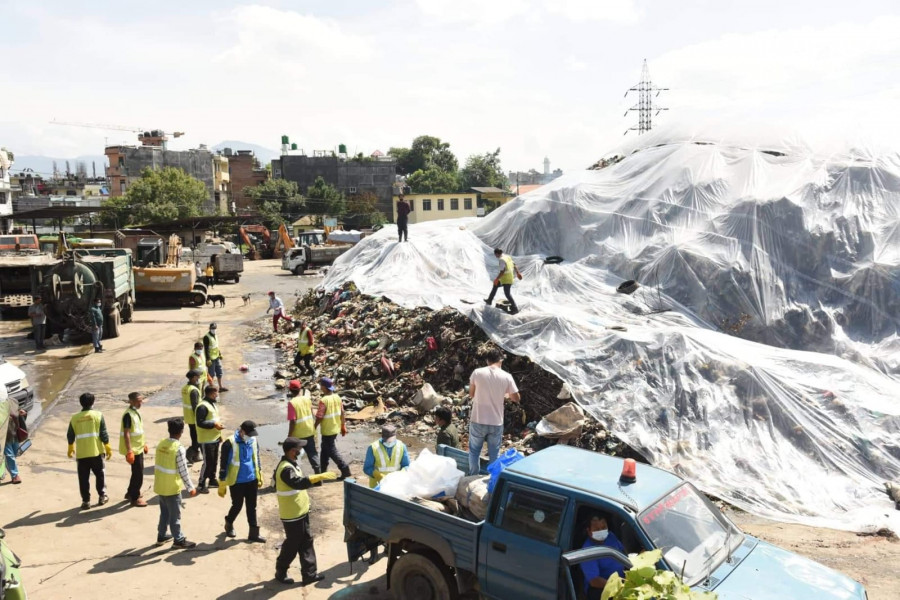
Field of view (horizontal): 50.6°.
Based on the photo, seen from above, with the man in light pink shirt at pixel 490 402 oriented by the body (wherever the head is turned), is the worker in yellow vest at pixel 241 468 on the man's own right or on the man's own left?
on the man's own left

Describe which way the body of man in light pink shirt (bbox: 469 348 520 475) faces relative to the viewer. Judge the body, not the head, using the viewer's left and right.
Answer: facing away from the viewer

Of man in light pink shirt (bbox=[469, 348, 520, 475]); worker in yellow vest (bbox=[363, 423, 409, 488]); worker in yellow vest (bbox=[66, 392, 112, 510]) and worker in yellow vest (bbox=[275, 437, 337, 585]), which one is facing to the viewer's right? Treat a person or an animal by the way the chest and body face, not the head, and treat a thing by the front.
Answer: worker in yellow vest (bbox=[275, 437, 337, 585])

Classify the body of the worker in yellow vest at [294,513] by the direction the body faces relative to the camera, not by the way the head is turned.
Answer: to the viewer's right

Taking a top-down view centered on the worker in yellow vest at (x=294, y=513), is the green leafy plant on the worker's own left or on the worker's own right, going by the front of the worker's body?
on the worker's own right

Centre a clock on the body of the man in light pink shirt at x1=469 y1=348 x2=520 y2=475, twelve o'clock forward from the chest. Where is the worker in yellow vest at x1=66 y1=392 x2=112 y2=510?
The worker in yellow vest is roughly at 9 o'clock from the man in light pink shirt.

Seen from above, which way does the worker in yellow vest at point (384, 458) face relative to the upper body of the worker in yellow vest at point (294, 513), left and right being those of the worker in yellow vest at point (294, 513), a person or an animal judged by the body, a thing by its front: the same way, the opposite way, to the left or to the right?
to the right

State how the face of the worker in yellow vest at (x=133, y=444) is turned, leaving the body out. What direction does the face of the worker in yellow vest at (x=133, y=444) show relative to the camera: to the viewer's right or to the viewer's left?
to the viewer's right

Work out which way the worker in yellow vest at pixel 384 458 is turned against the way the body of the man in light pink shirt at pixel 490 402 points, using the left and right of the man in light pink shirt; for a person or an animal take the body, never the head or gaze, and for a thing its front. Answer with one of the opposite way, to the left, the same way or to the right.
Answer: the opposite way

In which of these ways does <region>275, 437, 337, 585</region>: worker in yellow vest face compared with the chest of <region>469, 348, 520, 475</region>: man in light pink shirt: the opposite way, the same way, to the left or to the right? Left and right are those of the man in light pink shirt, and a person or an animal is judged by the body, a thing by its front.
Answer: to the right

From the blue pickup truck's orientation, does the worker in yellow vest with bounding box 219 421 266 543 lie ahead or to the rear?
to the rear
